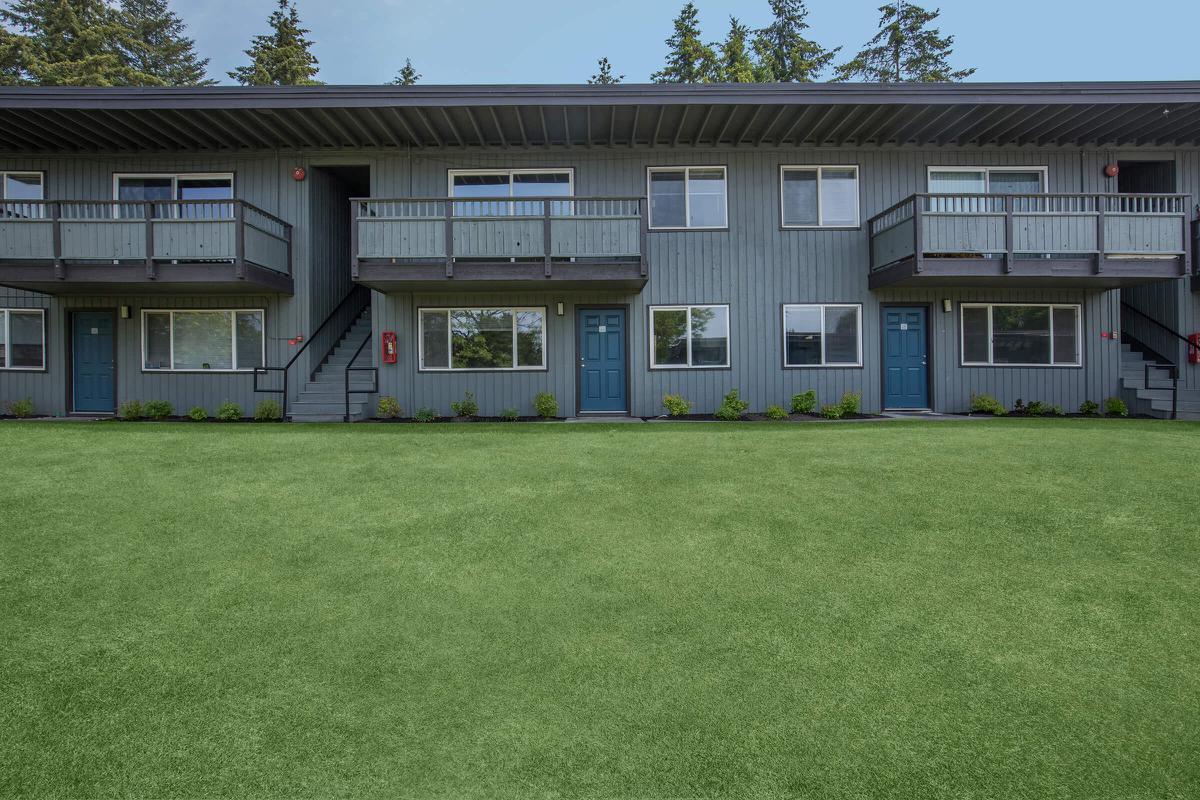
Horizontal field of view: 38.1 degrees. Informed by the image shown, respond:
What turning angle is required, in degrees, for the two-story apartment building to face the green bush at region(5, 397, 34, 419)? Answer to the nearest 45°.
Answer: approximately 90° to its right

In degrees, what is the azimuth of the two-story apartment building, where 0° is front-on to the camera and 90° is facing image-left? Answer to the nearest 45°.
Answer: approximately 0°

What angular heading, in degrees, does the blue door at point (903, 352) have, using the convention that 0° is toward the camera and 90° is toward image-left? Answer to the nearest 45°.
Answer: approximately 0°

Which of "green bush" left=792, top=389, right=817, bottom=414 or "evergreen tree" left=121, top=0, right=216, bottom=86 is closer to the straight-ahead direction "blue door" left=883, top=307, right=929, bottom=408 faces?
the green bush

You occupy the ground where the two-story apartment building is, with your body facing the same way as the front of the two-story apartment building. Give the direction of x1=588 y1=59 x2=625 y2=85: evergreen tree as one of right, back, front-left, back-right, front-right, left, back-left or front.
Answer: back

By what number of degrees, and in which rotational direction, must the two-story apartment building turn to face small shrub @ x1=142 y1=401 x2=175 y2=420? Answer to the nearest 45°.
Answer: approximately 90° to its right

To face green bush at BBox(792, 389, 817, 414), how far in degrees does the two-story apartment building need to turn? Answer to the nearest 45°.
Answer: approximately 90° to its left

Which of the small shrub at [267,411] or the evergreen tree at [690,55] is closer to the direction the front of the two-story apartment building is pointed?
the small shrub

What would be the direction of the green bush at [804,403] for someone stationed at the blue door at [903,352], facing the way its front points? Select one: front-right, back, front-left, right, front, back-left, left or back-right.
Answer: front-right

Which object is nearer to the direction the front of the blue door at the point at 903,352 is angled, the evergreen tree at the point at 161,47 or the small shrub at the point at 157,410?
the small shrub
